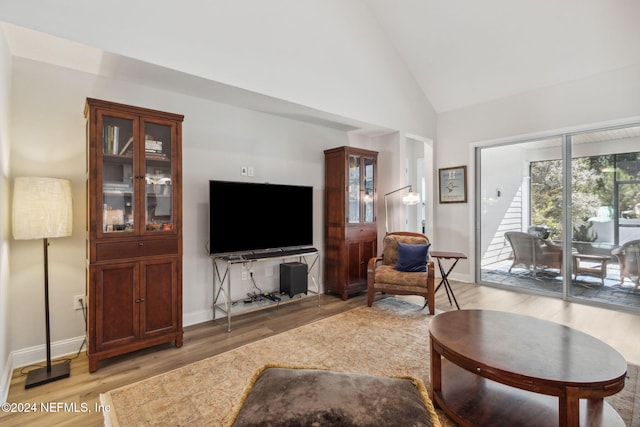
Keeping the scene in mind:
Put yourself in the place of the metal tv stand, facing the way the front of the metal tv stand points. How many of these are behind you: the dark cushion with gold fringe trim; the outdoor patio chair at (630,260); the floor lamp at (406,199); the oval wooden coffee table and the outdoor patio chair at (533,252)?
0

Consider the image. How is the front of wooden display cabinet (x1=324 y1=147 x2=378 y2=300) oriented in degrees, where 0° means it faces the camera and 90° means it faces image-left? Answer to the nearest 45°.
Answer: approximately 315°

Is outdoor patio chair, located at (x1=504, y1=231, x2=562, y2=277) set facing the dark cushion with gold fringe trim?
no

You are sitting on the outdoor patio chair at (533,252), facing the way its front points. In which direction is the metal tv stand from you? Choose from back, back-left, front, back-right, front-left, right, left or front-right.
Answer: back

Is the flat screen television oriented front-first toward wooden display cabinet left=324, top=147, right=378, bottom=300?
no

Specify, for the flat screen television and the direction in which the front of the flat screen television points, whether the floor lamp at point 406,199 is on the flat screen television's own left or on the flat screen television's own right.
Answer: on the flat screen television's own left

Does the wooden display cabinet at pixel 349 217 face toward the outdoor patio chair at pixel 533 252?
no

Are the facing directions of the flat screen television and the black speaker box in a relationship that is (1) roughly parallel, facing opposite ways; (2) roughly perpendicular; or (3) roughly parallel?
roughly parallel

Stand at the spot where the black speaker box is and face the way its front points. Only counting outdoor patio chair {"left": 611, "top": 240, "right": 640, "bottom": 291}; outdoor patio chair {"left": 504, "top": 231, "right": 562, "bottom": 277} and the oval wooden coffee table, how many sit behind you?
0

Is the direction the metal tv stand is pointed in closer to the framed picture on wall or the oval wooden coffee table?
the oval wooden coffee table

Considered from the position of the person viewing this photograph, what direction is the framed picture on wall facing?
facing the viewer and to the left of the viewer

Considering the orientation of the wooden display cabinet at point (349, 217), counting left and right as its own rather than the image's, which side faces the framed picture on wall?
left

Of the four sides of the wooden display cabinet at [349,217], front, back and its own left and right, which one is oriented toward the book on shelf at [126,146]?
right
